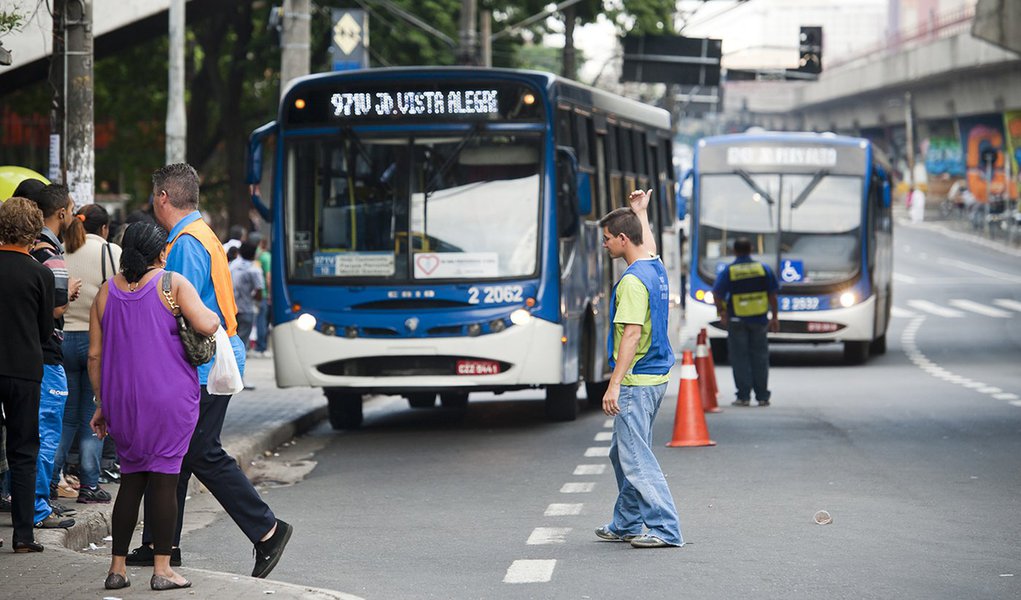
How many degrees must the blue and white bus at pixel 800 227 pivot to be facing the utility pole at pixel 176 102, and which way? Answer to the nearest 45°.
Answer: approximately 45° to its right

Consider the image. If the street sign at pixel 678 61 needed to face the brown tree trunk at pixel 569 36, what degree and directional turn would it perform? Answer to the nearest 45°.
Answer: approximately 135° to its left

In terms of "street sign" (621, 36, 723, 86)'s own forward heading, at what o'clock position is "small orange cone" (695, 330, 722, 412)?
The small orange cone is roughly at 6 o'clock from the street sign.

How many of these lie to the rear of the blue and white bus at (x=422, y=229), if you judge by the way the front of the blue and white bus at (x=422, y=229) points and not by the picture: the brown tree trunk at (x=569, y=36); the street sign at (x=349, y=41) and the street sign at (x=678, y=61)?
3

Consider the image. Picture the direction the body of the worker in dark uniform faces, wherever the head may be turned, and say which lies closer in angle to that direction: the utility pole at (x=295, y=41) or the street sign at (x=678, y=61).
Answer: the street sign

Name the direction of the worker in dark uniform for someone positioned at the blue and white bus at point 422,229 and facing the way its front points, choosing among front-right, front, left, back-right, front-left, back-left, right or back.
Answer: back-left

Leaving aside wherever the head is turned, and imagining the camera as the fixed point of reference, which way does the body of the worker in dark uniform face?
away from the camera

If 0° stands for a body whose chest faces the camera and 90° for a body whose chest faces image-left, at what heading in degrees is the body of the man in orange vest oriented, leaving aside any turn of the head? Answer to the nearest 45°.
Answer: approximately 90°

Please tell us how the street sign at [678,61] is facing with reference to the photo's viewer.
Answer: facing away from the viewer

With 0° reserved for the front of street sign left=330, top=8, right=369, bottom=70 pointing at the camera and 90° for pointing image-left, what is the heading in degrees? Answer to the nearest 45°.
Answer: approximately 0°

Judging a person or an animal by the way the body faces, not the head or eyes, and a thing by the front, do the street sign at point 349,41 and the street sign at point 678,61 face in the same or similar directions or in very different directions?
very different directions
